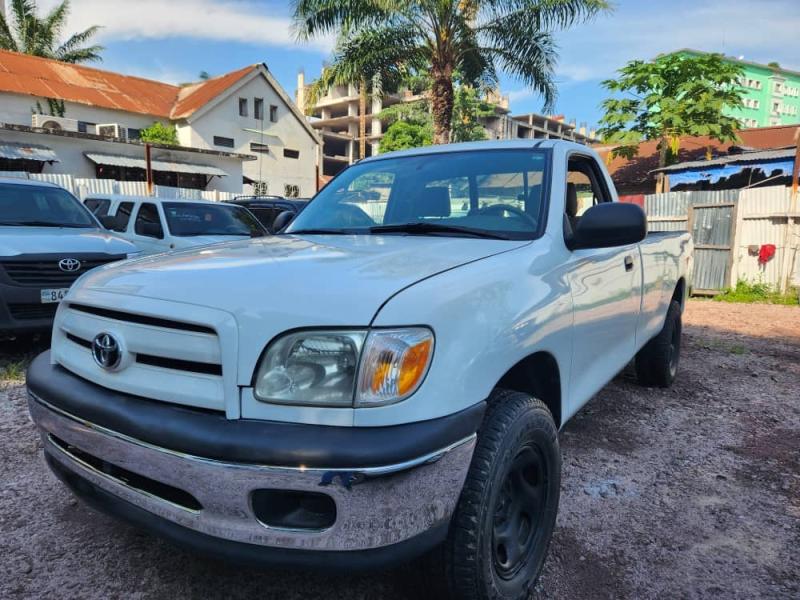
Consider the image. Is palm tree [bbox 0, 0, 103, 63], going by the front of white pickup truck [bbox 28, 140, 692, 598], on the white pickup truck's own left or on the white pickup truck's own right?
on the white pickup truck's own right

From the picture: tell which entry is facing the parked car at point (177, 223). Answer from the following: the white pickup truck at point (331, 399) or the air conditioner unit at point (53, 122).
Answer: the air conditioner unit

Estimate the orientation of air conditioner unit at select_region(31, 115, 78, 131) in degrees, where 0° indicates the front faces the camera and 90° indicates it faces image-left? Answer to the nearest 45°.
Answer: approximately 0°

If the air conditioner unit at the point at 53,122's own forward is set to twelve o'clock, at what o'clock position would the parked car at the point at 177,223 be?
The parked car is roughly at 12 o'clock from the air conditioner unit.

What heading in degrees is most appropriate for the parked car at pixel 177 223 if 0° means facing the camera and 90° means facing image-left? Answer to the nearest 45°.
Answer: approximately 315°

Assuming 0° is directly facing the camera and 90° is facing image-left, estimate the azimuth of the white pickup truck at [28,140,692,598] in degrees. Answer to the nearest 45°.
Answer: approximately 45°

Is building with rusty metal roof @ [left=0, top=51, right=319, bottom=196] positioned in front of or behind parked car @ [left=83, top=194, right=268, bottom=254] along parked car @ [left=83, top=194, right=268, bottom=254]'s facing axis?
behind

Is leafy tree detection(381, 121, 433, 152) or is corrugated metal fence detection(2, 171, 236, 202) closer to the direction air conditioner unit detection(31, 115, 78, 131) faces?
the corrugated metal fence

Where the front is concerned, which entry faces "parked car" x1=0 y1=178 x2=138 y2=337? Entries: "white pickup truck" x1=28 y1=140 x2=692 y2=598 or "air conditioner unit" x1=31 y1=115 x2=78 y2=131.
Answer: the air conditioner unit

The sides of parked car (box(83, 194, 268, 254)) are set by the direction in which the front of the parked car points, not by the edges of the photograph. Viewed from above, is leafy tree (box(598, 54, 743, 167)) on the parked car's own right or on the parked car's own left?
on the parked car's own left
